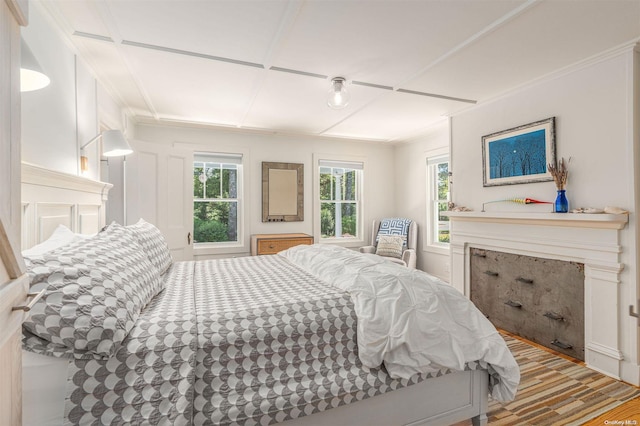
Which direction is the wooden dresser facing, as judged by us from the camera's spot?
facing the viewer

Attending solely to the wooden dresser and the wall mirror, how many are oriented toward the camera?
2

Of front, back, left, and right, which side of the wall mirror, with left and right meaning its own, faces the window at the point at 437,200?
left

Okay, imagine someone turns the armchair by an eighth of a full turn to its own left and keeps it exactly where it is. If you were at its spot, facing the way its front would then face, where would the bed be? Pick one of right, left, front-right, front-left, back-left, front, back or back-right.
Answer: front

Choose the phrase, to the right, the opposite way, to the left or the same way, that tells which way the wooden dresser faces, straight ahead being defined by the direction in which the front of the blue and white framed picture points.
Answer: to the left

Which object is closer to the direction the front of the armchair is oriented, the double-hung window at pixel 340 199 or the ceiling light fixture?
the ceiling light fixture

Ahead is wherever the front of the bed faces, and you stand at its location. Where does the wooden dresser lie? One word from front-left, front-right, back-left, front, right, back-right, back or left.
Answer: left

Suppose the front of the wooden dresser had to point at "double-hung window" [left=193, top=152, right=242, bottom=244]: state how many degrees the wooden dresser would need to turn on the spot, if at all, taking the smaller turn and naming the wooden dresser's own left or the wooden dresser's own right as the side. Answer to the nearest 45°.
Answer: approximately 90° to the wooden dresser's own right

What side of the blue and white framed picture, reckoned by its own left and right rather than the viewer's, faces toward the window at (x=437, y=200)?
right

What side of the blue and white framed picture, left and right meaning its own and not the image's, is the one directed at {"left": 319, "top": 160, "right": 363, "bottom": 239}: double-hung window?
right

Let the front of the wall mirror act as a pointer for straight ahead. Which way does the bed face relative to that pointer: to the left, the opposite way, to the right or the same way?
to the left

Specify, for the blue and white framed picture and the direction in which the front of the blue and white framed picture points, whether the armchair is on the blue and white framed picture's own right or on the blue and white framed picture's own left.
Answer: on the blue and white framed picture's own right

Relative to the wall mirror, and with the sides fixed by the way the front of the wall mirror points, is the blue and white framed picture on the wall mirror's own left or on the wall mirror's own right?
on the wall mirror's own left

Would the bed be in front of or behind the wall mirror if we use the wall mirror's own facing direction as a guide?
in front

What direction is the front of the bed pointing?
to the viewer's right

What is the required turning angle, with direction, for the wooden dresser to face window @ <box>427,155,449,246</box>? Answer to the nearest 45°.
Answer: approximately 90° to its left

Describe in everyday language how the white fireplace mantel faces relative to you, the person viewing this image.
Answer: facing the viewer and to the left of the viewer

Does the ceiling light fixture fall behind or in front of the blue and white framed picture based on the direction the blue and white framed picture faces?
in front

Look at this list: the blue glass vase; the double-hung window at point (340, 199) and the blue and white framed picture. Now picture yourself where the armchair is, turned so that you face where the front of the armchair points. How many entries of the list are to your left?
2

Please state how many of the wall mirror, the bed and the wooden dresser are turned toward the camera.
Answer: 2
